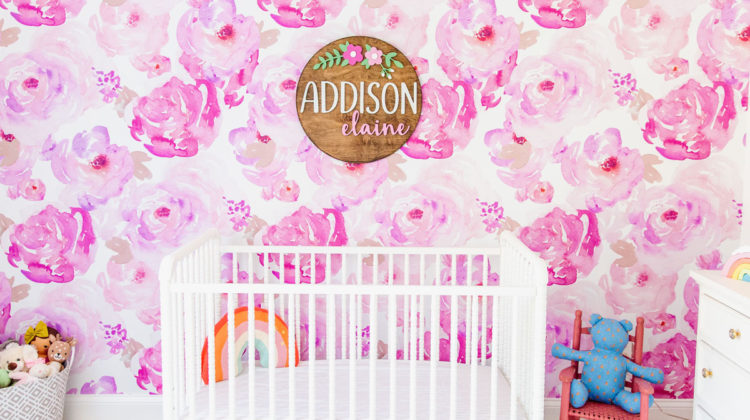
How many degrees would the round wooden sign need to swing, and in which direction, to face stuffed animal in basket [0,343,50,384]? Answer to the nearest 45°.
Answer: approximately 90° to its right

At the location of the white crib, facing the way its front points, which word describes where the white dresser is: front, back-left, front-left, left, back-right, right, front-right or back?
left

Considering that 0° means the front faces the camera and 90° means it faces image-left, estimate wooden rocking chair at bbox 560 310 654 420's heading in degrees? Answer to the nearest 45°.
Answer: approximately 0°

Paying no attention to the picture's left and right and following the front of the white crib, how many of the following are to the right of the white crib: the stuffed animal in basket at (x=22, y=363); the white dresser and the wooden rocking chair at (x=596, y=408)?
1

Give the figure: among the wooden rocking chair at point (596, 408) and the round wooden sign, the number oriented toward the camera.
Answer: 2

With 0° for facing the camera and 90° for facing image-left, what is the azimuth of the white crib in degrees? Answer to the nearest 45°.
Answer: approximately 0°

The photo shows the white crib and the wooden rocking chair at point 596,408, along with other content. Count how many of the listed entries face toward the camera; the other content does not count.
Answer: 2
